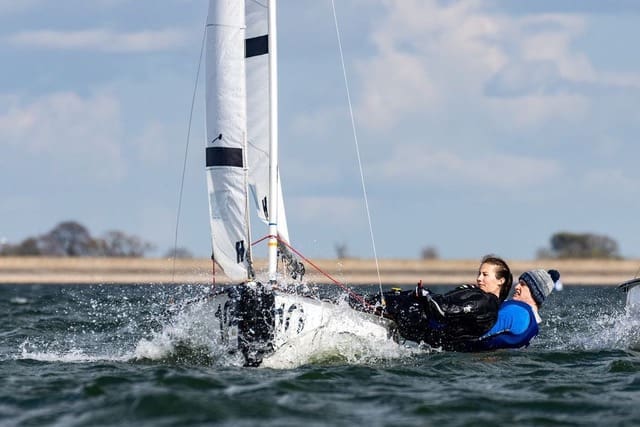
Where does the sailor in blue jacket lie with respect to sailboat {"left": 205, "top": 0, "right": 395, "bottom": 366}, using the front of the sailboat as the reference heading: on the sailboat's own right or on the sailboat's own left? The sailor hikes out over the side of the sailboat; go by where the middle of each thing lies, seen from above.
on the sailboat's own left

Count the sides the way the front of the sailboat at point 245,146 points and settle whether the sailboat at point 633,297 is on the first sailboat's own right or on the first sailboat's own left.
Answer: on the first sailboat's own left
